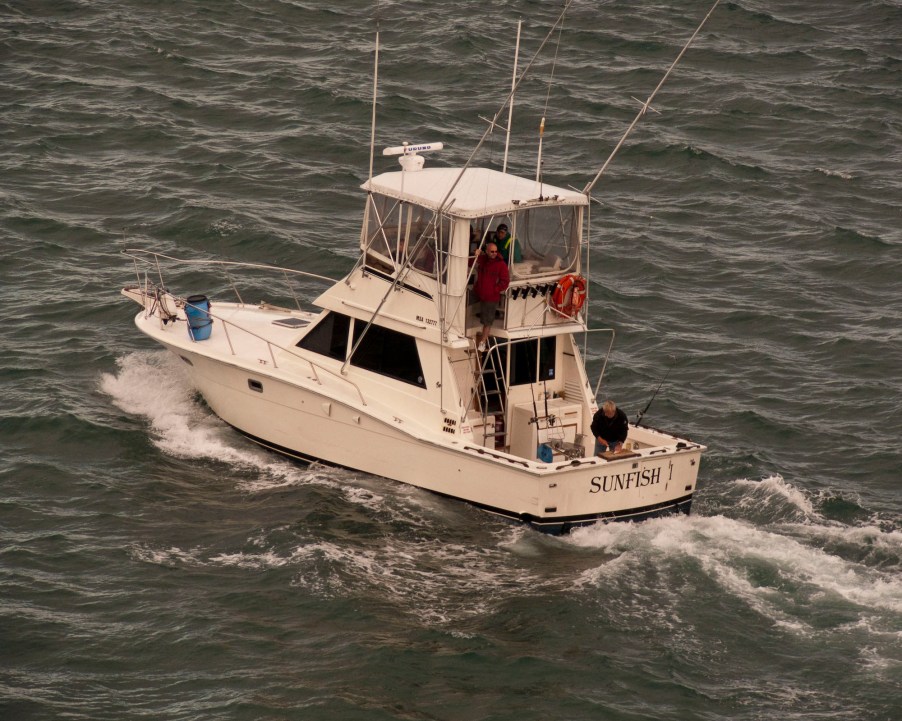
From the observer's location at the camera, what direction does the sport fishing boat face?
facing away from the viewer and to the left of the viewer
